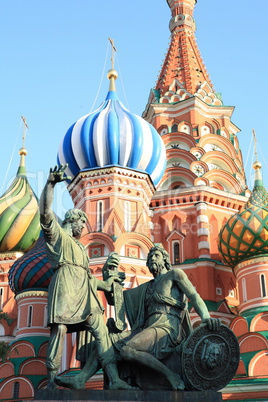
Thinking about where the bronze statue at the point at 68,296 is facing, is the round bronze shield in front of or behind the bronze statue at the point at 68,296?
in front

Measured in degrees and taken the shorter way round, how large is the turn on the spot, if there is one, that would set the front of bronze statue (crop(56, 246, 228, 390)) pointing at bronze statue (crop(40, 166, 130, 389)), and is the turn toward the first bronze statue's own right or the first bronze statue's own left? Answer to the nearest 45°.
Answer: approximately 45° to the first bronze statue's own right

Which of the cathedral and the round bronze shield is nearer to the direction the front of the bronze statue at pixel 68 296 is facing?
the round bronze shield

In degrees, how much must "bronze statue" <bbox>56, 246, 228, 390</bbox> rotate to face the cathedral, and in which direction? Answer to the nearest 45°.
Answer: approximately 135° to its right

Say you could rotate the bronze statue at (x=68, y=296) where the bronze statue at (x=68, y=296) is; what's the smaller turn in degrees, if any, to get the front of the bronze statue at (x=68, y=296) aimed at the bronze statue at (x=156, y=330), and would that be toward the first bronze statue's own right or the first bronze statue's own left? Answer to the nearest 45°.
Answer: approximately 45° to the first bronze statue's own left

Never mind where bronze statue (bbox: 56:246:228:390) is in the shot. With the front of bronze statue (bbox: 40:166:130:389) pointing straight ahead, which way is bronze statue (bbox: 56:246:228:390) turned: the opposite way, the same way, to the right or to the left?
to the right

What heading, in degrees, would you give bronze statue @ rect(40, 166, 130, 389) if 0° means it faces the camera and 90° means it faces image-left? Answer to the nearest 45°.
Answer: approximately 315°

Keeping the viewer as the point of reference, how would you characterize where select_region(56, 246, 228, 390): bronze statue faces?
facing the viewer and to the left of the viewer

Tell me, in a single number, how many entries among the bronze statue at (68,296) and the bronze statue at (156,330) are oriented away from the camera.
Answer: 0
